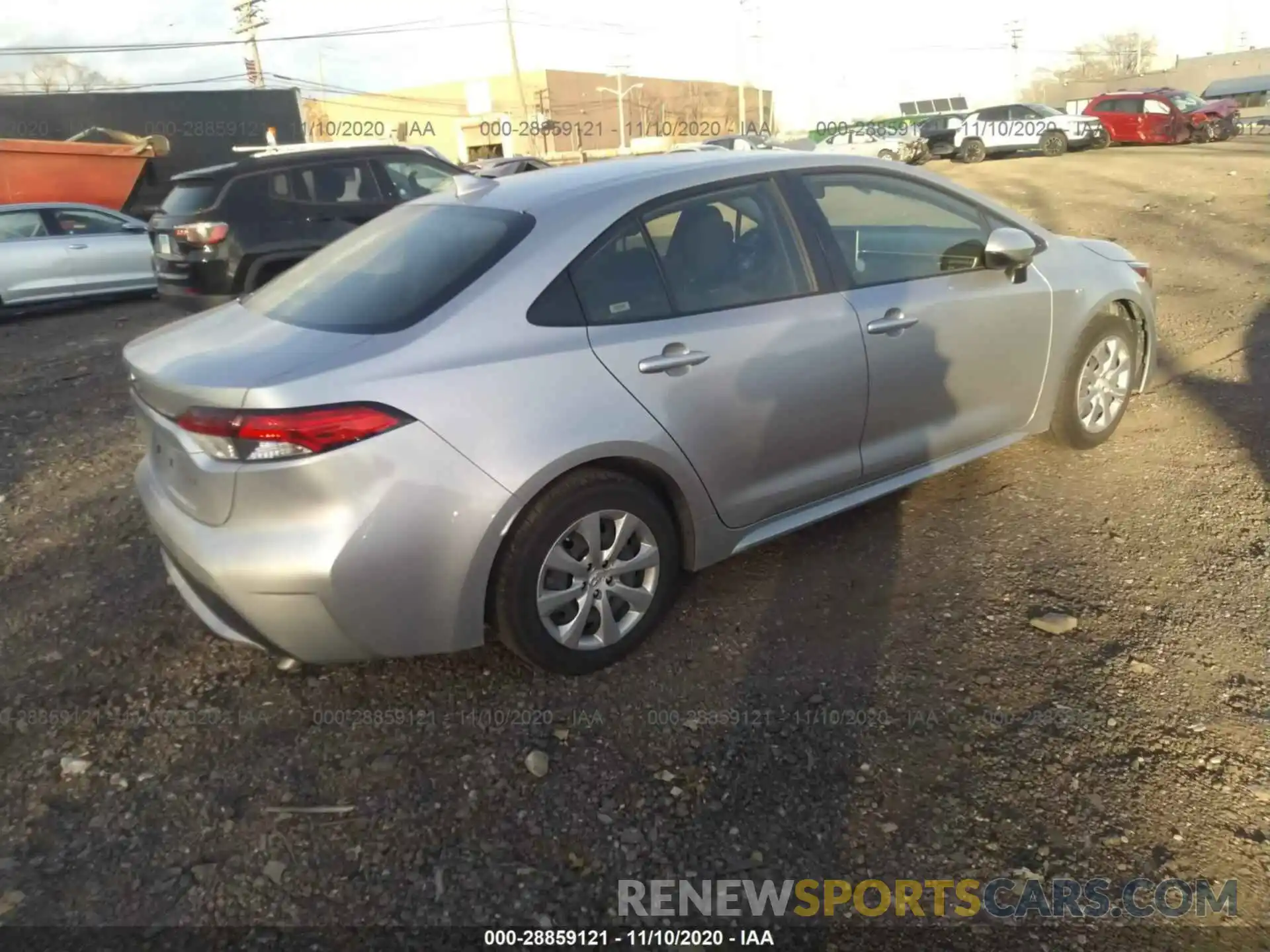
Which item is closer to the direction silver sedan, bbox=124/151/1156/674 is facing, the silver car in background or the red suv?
the red suv

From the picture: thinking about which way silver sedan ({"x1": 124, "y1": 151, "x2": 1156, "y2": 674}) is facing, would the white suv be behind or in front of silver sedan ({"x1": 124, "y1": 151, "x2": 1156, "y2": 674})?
in front

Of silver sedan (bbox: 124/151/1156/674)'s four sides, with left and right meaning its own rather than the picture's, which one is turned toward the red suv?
front

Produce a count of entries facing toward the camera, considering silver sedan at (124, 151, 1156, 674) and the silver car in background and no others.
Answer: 0

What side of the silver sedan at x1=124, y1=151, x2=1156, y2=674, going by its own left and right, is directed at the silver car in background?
left

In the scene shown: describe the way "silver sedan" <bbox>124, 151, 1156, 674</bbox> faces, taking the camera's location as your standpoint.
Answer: facing away from the viewer and to the right of the viewer
